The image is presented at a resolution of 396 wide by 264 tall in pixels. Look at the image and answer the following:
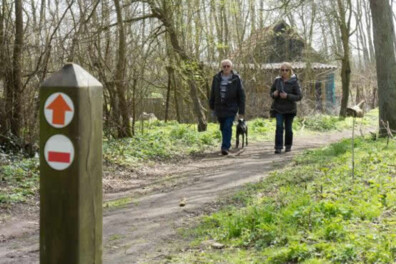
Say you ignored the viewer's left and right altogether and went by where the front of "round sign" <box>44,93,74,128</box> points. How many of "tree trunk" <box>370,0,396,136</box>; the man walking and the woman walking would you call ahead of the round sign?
0

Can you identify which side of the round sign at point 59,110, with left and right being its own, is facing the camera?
front

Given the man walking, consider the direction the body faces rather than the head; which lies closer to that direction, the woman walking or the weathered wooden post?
the weathered wooden post

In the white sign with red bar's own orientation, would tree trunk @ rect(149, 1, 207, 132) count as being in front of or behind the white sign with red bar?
behind

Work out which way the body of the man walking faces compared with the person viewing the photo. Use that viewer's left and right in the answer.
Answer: facing the viewer

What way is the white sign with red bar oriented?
toward the camera

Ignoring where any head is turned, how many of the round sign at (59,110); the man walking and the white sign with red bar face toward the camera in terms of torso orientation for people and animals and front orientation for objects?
3

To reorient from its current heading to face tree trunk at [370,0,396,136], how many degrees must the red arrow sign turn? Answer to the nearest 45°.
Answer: approximately 135° to its left

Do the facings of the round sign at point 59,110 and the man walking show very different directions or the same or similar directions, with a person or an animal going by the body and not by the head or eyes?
same or similar directions

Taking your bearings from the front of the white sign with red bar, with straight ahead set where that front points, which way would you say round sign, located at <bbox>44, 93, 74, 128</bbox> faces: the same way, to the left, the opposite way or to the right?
the same way

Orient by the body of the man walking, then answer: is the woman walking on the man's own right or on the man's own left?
on the man's own left

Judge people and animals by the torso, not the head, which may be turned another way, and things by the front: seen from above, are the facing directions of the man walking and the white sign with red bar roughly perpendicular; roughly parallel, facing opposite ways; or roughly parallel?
roughly parallel

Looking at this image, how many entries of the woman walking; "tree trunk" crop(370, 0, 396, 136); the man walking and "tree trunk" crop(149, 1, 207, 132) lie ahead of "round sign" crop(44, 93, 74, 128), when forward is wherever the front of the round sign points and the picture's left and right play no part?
0

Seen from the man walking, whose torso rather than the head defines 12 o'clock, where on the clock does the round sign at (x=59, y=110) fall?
The round sign is roughly at 12 o'clock from the man walking.

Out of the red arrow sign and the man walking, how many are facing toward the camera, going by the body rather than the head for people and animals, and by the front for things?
2

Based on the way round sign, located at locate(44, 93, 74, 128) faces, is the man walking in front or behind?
behind

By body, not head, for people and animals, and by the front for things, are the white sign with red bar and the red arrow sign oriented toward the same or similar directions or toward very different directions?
same or similar directions

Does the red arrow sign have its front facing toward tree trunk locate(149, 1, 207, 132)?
no

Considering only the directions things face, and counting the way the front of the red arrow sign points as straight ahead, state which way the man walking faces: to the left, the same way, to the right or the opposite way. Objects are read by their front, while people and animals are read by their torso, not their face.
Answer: the same way
